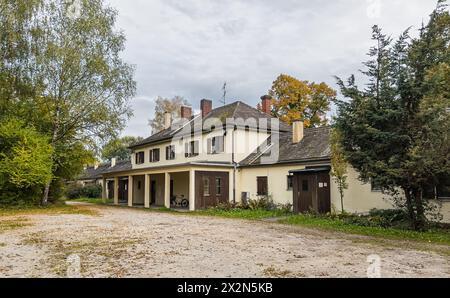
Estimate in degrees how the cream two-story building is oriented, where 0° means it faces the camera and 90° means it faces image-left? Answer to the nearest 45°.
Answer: approximately 45°

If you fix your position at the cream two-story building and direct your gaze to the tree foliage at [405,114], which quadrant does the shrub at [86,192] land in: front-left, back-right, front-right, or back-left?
back-right

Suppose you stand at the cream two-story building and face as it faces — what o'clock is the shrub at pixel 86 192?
The shrub is roughly at 3 o'clock from the cream two-story building.

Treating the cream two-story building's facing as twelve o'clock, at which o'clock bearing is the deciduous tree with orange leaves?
The deciduous tree with orange leaves is roughly at 5 o'clock from the cream two-story building.

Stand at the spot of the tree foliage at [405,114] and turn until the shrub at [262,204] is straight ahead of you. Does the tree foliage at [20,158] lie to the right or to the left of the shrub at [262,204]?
left

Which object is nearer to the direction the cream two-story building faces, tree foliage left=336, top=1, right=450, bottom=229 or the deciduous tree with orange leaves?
the tree foliage

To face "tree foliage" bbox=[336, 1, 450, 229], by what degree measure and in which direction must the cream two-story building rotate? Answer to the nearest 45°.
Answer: approximately 90° to its left

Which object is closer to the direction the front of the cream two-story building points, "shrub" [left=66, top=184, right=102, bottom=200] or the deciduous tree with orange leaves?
the shrub

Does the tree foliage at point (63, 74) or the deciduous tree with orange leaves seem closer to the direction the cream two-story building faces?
the tree foliage
